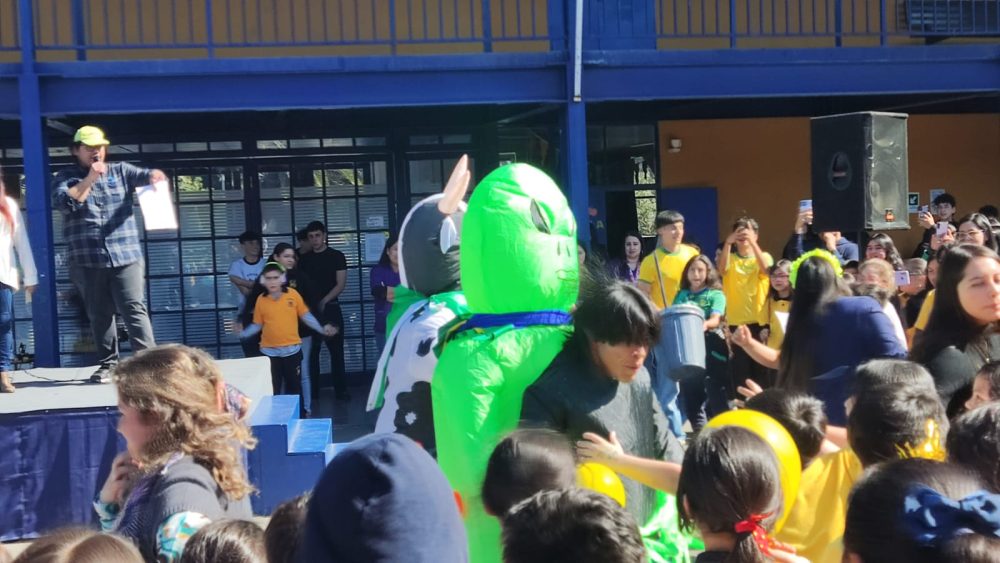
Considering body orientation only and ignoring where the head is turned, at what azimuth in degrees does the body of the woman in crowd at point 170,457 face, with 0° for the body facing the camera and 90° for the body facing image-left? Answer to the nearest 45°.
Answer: approximately 90°

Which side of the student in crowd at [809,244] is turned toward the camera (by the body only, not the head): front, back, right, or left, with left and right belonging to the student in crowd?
front

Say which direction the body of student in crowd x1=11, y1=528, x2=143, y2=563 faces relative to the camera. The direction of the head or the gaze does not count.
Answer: away from the camera

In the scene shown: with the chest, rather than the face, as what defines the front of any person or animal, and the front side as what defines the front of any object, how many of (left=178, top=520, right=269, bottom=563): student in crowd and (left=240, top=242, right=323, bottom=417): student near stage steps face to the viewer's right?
0

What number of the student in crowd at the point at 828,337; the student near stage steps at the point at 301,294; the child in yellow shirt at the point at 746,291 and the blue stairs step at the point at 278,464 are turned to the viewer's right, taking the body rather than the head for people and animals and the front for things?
1

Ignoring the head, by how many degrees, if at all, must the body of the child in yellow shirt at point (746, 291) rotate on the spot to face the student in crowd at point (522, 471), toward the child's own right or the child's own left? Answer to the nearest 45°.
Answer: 0° — they already face them

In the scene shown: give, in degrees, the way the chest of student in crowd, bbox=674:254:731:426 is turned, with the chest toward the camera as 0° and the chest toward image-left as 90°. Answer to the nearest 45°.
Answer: approximately 0°

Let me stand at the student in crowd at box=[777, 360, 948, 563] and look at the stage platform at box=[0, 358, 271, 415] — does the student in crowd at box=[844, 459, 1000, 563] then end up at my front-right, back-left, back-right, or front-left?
back-left

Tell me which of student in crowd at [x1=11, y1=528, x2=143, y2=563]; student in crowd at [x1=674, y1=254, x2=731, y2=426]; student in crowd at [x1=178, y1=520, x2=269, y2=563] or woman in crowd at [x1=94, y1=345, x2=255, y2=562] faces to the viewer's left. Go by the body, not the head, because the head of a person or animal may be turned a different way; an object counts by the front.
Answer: woman in crowd at [x1=94, y1=345, x2=255, y2=562]

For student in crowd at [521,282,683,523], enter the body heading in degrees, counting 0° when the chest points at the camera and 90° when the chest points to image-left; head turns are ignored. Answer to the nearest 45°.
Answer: approximately 315°

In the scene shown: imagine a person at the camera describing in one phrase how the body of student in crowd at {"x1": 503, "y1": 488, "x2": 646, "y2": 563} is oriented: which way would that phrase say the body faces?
away from the camera

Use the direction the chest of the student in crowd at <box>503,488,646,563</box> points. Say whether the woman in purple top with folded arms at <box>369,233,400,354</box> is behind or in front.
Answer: in front

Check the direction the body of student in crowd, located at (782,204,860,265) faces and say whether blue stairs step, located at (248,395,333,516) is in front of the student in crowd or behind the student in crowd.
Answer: in front

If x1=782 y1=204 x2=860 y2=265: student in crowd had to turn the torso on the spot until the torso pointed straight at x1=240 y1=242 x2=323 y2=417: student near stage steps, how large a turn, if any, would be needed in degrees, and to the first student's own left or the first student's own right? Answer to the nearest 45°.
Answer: approximately 90° to the first student's own right

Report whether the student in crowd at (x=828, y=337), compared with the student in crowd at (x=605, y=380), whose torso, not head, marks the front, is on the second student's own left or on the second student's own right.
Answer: on the second student's own left

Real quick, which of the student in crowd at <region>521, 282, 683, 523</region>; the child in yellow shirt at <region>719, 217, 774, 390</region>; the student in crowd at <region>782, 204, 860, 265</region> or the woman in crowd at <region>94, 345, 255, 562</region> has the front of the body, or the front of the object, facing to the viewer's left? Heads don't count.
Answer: the woman in crowd at <region>94, 345, 255, 562</region>
